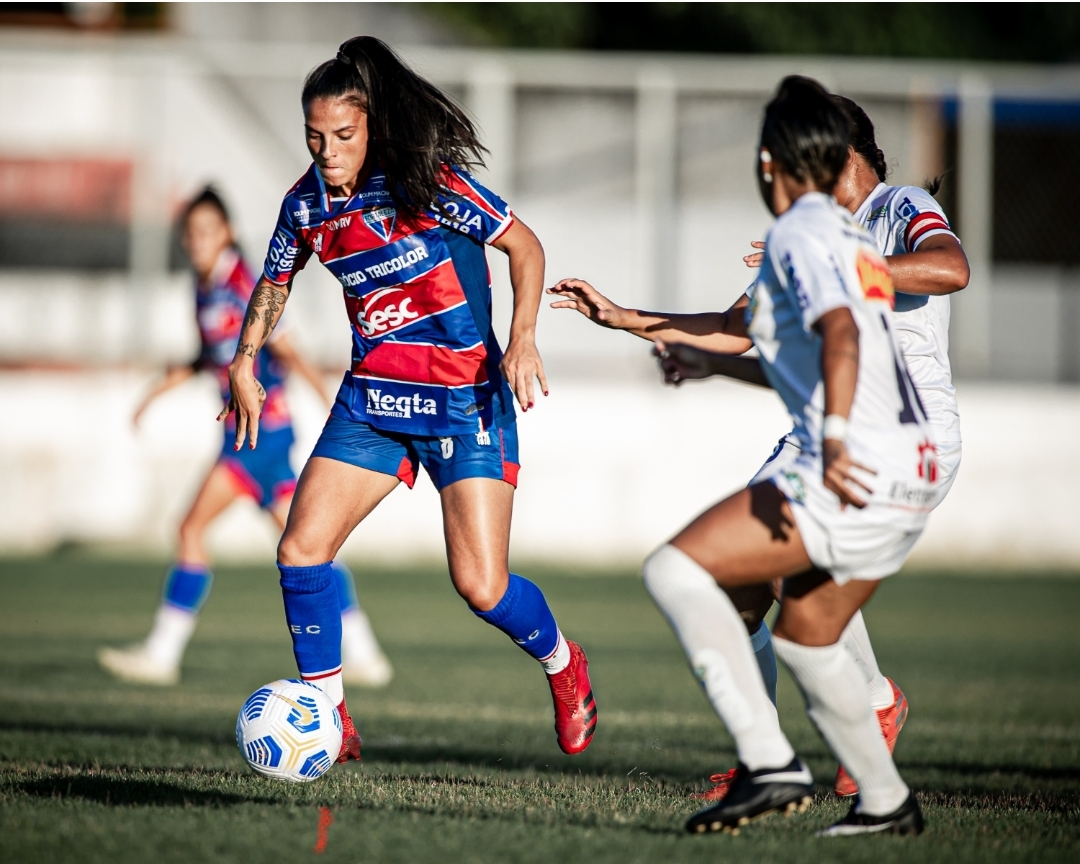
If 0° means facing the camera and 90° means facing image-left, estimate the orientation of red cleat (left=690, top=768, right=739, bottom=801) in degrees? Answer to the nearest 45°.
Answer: approximately 90°

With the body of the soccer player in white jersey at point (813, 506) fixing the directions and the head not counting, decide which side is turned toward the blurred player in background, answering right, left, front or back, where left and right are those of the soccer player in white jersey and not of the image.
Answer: front

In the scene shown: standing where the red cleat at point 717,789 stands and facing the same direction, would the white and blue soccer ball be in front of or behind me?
in front

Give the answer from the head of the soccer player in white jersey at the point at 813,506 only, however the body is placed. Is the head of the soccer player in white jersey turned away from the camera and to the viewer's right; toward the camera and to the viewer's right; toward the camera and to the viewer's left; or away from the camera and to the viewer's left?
away from the camera and to the viewer's left

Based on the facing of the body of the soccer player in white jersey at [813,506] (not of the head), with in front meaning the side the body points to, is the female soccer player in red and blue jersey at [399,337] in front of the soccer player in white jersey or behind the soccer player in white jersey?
in front

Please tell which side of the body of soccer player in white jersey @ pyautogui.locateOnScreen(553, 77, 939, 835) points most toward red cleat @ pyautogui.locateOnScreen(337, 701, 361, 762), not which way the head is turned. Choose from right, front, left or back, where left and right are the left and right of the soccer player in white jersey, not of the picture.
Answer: front

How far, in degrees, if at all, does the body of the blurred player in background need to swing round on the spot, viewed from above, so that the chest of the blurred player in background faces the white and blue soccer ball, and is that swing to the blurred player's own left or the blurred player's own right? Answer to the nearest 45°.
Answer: approximately 45° to the blurred player's own left

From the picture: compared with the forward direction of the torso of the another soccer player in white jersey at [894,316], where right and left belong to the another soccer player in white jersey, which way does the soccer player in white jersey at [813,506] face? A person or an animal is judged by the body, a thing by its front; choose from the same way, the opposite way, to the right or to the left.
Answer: to the right

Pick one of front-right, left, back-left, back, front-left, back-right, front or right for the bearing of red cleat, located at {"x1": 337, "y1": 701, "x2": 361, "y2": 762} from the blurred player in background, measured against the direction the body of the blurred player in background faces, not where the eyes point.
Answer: front-left

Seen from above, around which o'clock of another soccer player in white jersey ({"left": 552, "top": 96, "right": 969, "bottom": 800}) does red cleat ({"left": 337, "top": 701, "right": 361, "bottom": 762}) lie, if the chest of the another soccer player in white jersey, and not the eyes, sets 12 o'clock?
The red cleat is roughly at 1 o'clock from another soccer player in white jersey.
